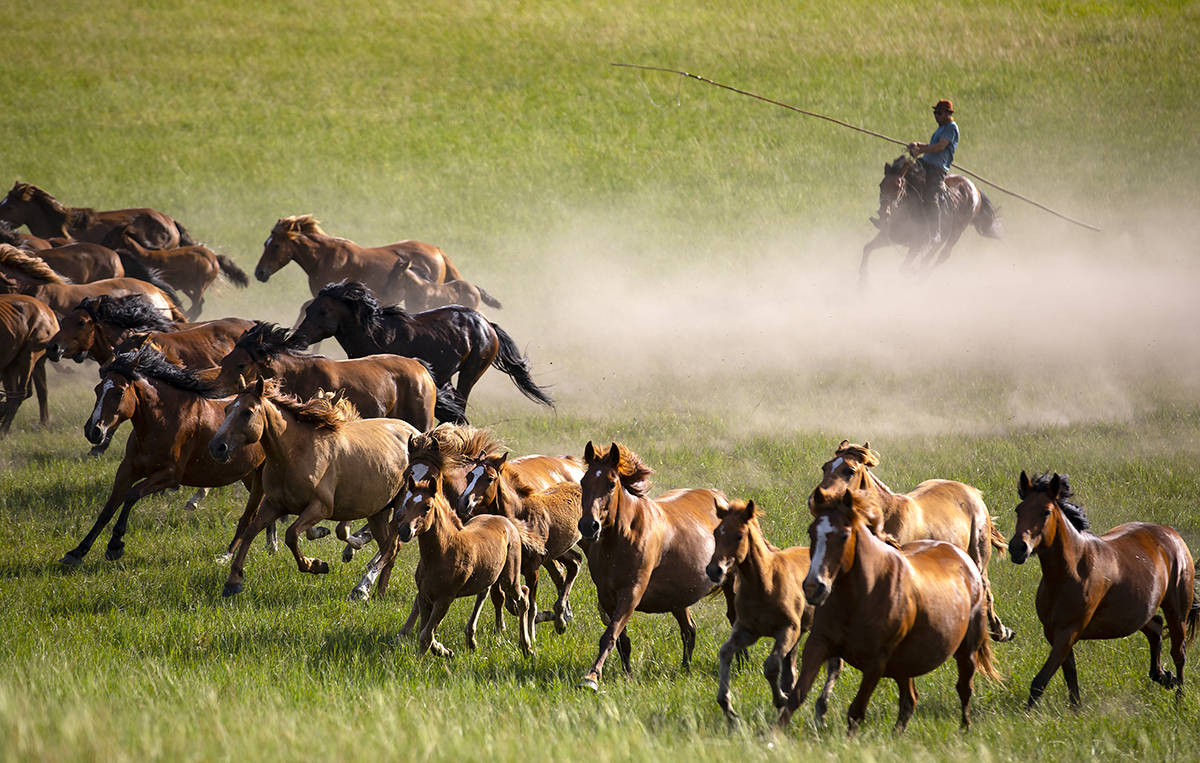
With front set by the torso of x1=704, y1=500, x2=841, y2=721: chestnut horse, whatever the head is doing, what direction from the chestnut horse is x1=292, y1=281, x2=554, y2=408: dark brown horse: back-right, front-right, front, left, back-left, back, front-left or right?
right

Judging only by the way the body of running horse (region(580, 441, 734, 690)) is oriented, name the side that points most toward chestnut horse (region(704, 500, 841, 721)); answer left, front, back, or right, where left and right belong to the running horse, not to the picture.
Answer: left

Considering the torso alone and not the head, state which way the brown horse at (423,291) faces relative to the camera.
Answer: to the viewer's left

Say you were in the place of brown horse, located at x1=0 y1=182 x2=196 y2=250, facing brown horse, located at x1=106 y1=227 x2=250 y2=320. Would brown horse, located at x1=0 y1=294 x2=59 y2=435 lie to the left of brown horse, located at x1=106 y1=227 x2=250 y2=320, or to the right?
right

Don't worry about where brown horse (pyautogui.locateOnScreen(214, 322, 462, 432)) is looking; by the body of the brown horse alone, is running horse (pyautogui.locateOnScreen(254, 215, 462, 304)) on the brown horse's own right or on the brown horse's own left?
on the brown horse's own right

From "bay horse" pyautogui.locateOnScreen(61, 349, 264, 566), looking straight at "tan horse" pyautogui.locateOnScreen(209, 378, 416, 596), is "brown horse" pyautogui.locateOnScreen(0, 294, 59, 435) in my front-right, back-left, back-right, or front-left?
back-left

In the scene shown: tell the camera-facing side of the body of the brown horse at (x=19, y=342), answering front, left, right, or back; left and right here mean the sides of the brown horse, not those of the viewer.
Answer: left

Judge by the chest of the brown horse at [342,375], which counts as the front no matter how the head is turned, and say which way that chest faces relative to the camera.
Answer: to the viewer's left

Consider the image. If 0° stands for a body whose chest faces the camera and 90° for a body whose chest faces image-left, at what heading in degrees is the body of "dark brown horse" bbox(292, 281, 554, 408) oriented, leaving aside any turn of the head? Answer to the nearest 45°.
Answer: approximately 90°

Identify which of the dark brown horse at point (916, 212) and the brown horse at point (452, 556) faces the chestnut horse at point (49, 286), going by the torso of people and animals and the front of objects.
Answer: the dark brown horse

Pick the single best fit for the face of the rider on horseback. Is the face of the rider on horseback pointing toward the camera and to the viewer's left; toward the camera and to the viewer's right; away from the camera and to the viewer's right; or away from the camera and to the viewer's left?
toward the camera and to the viewer's left

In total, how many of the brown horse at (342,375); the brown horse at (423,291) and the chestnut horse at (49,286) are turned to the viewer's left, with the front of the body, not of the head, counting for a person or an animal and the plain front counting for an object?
3

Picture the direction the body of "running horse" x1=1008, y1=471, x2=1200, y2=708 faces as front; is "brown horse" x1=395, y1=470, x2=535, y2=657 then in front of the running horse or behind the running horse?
in front

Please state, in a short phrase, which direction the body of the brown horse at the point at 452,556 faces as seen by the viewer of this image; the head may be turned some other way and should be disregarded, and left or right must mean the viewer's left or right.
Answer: facing the viewer and to the left of the viewer
